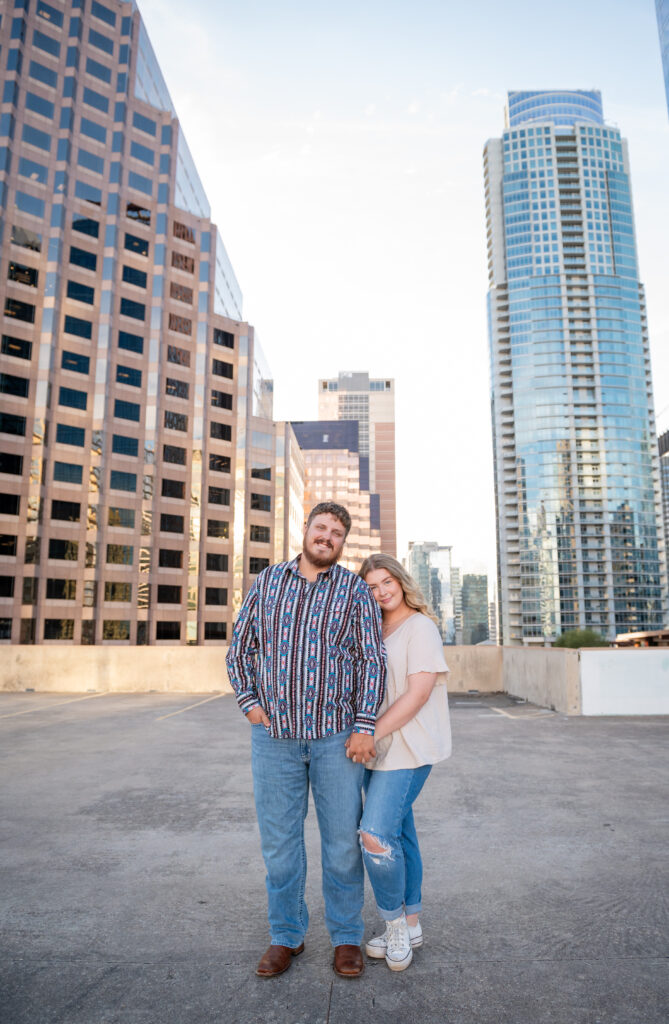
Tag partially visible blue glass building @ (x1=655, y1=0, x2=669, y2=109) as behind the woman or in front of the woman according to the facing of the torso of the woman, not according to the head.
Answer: behind

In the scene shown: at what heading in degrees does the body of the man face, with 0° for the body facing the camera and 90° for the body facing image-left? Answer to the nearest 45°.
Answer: approximately 0°

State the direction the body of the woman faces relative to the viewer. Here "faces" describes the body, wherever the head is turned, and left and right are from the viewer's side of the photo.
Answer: facing the viewer and to the left of the viewer

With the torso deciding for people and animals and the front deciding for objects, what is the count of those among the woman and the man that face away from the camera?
0
